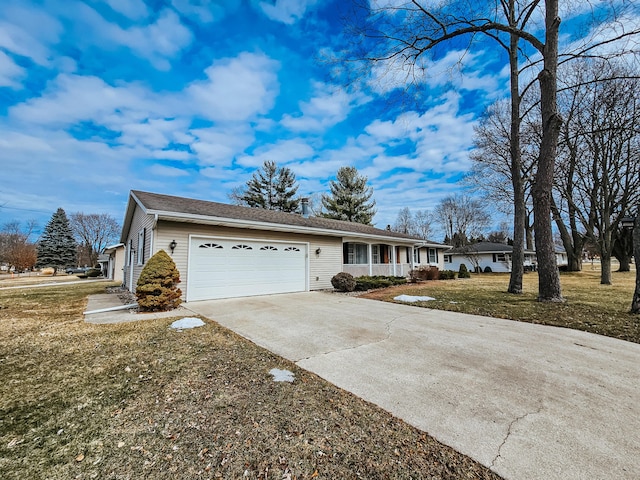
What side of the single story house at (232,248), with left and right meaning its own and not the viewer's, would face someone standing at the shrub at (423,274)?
left

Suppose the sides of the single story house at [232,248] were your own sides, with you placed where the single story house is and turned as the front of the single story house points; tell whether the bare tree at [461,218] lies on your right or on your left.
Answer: on your left

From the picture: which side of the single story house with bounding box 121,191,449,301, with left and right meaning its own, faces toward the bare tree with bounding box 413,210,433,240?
left

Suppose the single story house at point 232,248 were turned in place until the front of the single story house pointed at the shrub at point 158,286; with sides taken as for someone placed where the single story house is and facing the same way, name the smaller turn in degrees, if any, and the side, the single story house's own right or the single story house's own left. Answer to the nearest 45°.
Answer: approximately 90° to the single story house's own right

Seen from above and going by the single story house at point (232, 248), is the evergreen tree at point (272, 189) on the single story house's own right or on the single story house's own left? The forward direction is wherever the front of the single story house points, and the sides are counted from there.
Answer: on the single story house's own left

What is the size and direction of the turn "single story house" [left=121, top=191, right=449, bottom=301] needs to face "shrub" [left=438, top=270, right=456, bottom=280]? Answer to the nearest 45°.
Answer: approximately 90° to its left

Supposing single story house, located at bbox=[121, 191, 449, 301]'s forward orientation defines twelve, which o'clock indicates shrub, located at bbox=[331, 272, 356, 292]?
The shrub is roughly at 10 o'clock from the single story house.

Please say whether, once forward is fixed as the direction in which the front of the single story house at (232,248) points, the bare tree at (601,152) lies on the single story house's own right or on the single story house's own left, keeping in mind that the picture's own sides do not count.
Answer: on the single story house's own left

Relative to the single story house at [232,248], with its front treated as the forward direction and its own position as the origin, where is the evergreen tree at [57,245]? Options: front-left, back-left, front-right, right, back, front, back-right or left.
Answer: back

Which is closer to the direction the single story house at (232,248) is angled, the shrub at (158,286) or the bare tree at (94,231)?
the shrub

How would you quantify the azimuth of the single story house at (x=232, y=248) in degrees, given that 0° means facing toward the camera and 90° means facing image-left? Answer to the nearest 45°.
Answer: approximately 315°
